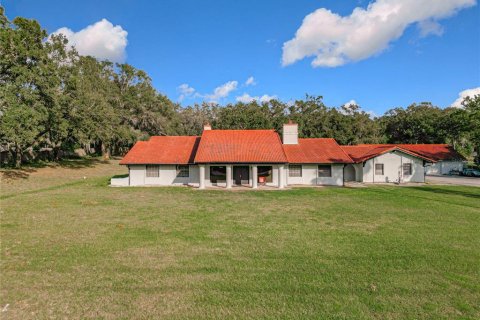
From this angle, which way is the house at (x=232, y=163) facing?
toward the camera

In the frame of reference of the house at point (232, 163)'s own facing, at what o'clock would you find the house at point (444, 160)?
the house at point (444, 160) is roughly at 8 o'clock from the house at point (232, 163).

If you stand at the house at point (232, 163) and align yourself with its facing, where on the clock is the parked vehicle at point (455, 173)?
The parked vehicle is roughly at 8 o'clock from the house.

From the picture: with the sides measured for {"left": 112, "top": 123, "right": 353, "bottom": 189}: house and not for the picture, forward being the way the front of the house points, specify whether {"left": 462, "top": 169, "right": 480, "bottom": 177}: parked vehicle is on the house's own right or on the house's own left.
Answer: on the house's own left
